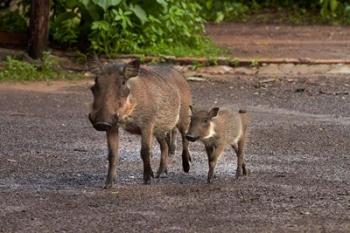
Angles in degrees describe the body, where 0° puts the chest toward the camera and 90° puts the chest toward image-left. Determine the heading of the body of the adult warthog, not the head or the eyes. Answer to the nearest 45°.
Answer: approximately 45°

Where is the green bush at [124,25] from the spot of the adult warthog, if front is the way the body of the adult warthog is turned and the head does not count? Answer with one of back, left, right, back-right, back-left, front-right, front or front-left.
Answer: back-right
